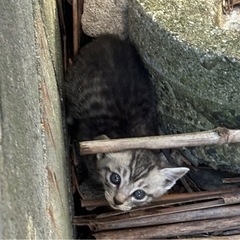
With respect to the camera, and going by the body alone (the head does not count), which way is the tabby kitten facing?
toward the camera
